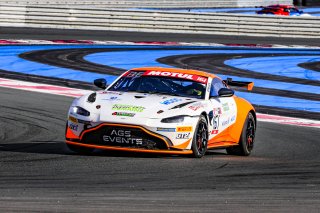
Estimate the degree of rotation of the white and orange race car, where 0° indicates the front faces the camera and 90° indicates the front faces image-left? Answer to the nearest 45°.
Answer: approximately 45°

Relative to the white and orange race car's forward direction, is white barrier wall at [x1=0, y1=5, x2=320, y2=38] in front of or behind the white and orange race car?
behind
